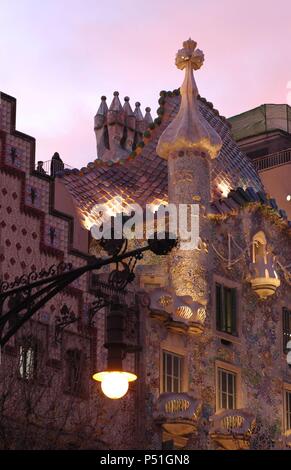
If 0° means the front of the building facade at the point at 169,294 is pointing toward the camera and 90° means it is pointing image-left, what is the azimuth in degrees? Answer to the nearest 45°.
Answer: approximately 45°
